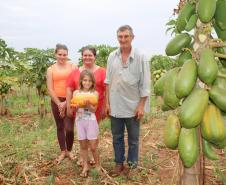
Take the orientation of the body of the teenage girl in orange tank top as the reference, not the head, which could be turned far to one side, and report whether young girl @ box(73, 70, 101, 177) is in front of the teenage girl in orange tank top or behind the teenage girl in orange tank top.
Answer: in front

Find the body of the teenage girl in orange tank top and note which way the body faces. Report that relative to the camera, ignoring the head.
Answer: toward the camera

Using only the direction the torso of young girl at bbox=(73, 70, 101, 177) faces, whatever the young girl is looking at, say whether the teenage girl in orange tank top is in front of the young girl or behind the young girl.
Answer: behind

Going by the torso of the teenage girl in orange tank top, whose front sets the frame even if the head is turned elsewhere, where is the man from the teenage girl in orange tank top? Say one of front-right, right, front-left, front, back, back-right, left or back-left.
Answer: front-left

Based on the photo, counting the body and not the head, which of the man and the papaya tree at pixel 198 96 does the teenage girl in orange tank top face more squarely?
the papaya tree

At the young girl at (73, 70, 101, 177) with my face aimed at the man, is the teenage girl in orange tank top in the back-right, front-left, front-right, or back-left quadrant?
back-left

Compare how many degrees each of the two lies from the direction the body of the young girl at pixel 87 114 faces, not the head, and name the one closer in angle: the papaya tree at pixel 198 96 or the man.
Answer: the papaya tree

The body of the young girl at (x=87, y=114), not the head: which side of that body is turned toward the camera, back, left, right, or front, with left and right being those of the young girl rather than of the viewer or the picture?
front

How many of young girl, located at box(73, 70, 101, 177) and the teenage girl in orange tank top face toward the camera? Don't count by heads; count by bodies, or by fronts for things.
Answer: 2

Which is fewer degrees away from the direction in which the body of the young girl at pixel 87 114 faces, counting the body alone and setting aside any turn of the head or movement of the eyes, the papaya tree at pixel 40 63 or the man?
the man

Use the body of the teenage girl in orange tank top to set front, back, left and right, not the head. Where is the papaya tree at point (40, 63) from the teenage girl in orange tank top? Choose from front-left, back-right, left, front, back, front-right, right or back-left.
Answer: back

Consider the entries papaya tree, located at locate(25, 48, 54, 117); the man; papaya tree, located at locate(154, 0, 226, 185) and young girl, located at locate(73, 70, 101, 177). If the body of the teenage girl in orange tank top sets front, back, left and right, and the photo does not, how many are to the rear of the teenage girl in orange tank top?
1

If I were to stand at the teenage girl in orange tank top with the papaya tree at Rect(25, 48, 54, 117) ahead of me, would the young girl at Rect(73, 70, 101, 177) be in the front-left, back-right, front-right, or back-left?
back-right
